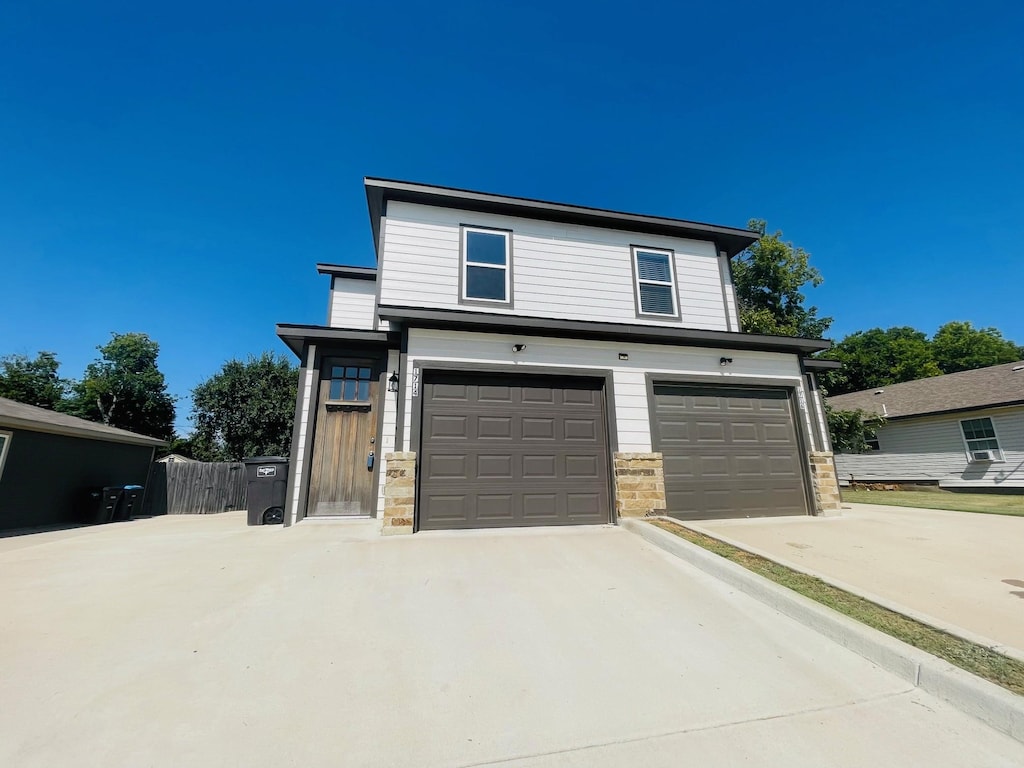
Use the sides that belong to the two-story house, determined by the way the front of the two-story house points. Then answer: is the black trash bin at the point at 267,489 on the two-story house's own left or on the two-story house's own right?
on the two-story house's own right

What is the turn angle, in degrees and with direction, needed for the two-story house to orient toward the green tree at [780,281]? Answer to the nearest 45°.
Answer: approximately 135° to its left

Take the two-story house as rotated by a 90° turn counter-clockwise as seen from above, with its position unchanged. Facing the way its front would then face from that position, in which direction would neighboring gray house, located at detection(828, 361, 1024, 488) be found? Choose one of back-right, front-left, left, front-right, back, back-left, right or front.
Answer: front-left

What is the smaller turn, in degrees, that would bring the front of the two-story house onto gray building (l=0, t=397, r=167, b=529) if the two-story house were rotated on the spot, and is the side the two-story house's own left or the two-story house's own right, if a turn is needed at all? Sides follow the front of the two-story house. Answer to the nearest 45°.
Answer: approximately 90° to the two-story house's own right

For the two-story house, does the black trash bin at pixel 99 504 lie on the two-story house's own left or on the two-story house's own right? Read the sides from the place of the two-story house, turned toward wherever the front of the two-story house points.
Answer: on the two-story house's own right

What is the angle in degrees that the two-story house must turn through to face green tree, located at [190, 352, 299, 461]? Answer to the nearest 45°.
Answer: approximately 135° to its right

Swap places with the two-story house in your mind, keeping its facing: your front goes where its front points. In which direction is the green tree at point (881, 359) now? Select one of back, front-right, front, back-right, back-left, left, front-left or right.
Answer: back-left

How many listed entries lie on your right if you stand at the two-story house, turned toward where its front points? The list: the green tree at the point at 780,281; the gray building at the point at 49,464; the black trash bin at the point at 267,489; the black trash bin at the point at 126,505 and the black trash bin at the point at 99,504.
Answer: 4

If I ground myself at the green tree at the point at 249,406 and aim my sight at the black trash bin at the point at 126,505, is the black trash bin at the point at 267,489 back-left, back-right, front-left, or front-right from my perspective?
front-left

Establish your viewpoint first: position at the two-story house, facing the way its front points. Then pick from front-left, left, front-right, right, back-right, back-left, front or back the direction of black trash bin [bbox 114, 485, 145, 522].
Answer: right

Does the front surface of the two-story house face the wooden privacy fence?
no

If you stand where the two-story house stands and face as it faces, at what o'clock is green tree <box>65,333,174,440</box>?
The green tree is roughly at 4 o'clock from the two-story house.

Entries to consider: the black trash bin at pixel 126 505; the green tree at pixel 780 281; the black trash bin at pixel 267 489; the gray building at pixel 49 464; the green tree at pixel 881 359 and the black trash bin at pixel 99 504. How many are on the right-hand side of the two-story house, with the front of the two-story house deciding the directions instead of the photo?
4

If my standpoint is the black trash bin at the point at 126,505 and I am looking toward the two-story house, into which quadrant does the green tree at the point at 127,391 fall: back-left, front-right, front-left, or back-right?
back-left

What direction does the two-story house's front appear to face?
toward the camera
